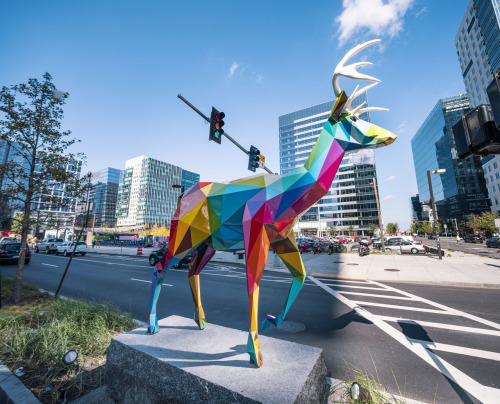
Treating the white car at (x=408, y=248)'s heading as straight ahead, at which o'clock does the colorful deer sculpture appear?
The colorful deer sculpture is roughly at 9 o'clock from the white car.

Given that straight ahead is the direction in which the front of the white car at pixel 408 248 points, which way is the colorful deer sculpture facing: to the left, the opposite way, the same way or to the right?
the opposite way

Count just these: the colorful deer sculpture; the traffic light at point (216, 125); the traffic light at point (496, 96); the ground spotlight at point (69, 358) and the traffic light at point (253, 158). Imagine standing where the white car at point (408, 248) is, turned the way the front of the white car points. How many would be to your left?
5

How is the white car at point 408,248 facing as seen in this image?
to the viewer's left

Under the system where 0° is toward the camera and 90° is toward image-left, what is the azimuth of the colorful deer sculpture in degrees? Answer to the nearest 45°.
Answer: approximately 315°

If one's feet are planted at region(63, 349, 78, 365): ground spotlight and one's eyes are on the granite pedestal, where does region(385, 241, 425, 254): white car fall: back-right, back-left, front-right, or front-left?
front-left

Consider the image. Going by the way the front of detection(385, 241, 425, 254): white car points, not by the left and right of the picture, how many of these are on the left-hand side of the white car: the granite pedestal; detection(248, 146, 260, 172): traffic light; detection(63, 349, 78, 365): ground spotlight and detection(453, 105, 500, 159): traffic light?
4

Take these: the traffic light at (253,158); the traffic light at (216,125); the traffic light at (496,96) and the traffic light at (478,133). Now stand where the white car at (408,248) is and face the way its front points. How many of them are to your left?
4

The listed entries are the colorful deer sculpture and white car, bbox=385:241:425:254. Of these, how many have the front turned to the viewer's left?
1
